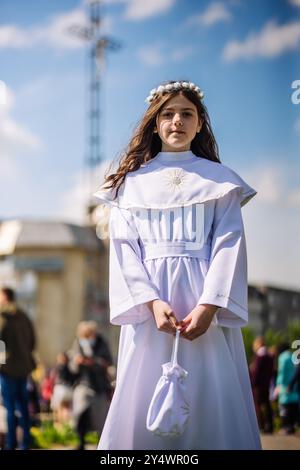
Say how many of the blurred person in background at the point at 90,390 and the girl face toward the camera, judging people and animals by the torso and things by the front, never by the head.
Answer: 2

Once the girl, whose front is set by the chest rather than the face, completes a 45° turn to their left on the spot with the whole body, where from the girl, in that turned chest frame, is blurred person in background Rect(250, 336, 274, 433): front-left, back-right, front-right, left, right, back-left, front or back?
back-left

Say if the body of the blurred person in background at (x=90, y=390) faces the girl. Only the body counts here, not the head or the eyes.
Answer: yes

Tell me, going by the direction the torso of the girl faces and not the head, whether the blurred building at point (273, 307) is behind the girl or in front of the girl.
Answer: behind

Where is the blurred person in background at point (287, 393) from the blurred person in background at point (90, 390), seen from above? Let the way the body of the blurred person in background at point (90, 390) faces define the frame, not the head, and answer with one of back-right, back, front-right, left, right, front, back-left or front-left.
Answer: back-left

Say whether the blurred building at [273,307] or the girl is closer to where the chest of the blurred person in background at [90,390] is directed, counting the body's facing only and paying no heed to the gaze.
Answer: the girl

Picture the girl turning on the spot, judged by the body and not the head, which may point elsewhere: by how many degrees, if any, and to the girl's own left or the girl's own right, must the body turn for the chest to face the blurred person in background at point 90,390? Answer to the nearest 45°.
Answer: approximately 180°

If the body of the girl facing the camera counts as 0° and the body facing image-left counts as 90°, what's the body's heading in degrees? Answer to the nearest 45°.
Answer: approximately 0°

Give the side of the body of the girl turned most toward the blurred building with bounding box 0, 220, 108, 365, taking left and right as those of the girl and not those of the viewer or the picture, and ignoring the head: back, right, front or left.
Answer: back
